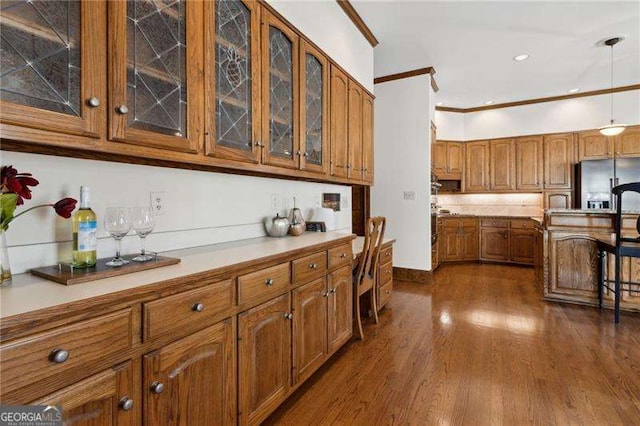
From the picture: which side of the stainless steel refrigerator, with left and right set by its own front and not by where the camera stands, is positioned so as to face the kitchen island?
front

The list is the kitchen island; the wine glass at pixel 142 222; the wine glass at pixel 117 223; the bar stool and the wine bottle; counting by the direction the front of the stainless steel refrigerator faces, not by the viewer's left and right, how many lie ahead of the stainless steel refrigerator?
5

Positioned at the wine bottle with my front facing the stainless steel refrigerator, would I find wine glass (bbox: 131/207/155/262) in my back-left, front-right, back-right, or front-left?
front-left

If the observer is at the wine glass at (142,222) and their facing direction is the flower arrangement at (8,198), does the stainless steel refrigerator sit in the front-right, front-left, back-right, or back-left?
back-left

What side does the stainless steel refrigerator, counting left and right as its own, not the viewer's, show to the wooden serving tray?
front

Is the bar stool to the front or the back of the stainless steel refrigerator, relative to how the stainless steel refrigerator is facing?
to the front

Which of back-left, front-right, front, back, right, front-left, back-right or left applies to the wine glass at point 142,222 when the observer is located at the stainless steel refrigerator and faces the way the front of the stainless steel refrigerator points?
front

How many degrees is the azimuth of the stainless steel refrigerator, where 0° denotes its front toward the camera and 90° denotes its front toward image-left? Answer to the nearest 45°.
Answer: approximately 0°

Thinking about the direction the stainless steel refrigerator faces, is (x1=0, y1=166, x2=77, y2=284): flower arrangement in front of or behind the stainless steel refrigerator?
in front

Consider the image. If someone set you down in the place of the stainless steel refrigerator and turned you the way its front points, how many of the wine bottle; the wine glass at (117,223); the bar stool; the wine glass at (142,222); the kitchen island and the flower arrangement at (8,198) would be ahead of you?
6
